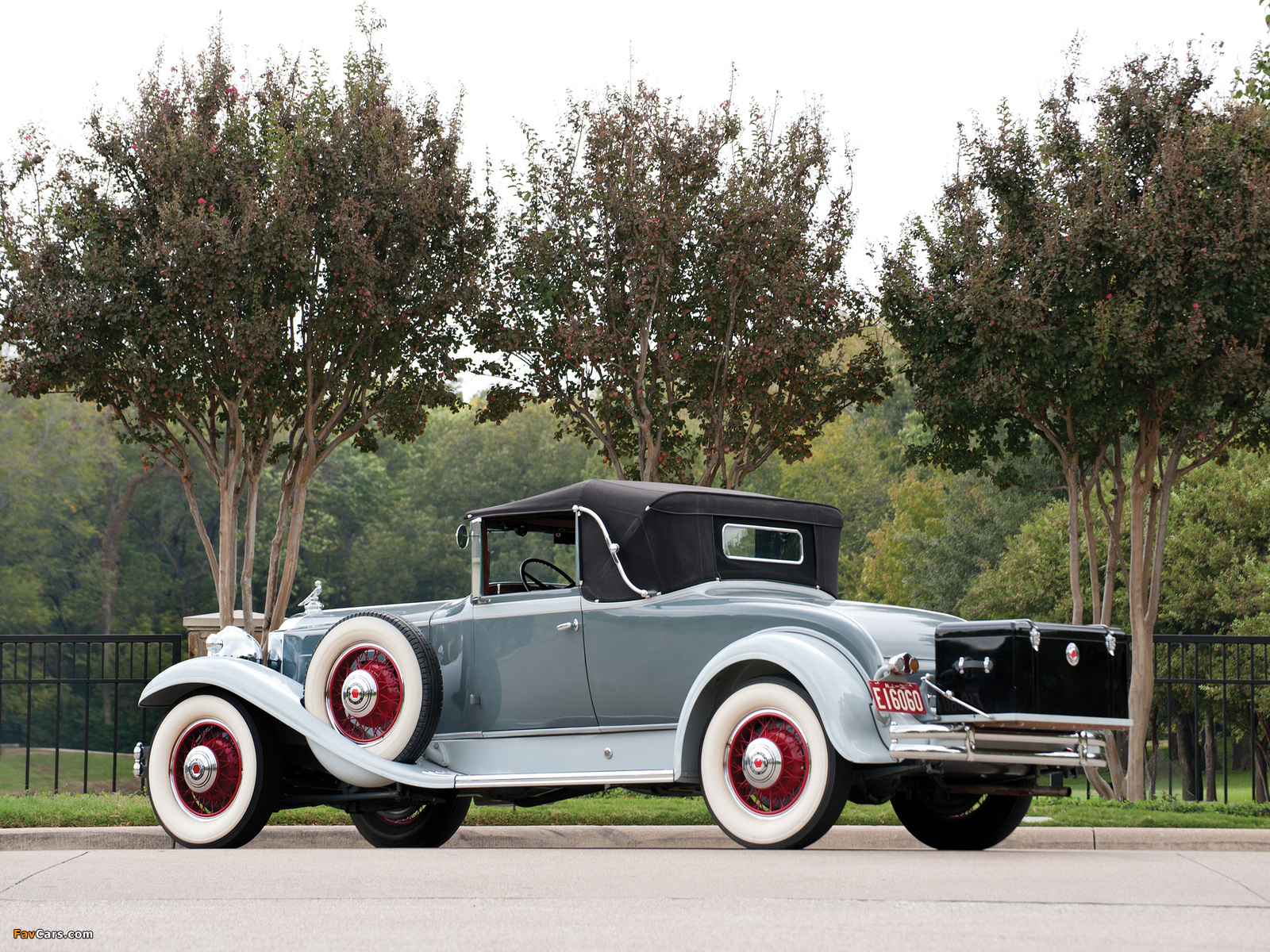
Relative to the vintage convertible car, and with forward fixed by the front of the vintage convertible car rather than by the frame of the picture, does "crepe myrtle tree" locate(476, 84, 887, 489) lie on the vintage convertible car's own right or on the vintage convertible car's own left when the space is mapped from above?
on the vintage convertible car's own right

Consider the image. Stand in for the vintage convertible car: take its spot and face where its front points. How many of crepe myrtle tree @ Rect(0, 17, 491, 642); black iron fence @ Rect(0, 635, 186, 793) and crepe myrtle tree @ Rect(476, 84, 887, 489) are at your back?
0

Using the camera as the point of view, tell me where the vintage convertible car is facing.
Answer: facing away from the viewer and to the left of the viewer

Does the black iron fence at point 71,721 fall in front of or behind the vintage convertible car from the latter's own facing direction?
in front

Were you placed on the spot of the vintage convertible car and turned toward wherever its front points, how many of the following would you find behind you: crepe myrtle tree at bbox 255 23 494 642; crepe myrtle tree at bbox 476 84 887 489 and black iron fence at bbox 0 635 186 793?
0

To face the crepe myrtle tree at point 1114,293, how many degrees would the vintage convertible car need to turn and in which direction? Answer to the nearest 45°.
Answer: approximately 90° to its right

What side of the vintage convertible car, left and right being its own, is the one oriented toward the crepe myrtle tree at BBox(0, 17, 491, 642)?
front

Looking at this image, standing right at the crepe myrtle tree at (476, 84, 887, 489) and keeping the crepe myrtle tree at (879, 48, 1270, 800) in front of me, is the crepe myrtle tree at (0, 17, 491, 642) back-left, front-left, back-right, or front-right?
back-right
